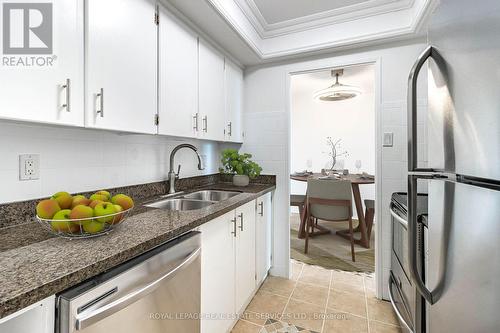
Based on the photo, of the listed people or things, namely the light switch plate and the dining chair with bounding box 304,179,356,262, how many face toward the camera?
1

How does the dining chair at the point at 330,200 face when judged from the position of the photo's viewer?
facing away from the viewer

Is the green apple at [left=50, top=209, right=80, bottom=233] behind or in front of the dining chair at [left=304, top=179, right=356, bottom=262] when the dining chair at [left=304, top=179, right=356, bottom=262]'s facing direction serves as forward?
behind

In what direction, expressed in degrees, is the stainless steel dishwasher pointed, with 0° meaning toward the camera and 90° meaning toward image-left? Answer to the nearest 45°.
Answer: approximately 315°

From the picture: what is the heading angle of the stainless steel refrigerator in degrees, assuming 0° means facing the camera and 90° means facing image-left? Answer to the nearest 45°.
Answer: approximately 45°

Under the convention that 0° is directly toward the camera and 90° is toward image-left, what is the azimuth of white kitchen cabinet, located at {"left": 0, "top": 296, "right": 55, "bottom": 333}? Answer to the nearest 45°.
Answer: approximately 315°

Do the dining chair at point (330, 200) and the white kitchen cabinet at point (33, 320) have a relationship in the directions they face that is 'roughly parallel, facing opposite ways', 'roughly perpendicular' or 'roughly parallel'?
roughly perpendicular

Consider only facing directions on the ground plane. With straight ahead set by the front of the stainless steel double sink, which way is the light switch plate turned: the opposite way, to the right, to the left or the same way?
to the right

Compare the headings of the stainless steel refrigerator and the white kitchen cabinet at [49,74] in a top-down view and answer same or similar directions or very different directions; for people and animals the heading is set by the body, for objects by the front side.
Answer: very different directions

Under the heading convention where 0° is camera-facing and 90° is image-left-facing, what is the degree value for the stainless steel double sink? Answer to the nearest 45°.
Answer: approximately 315°
